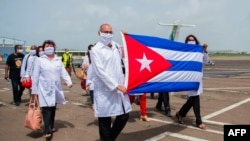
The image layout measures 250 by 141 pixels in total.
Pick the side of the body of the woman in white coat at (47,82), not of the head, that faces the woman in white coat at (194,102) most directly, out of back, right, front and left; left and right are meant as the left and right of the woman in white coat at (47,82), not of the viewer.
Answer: left

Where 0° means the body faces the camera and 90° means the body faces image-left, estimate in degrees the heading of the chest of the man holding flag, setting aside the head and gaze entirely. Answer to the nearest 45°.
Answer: approximately 315°

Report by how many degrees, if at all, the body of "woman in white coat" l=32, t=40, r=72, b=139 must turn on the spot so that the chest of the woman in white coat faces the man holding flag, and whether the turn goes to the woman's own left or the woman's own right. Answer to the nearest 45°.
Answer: approximately 45° to the woman's own left

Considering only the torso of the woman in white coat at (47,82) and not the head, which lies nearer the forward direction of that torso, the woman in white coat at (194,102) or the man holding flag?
the man holding flag

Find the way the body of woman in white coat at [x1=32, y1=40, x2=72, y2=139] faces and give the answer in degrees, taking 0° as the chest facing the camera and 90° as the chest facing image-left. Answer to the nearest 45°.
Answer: approximately 0°

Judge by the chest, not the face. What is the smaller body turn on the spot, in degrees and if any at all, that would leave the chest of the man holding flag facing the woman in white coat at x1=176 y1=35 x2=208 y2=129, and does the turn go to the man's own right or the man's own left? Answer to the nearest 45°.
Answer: approximately 90° to the man's own left
